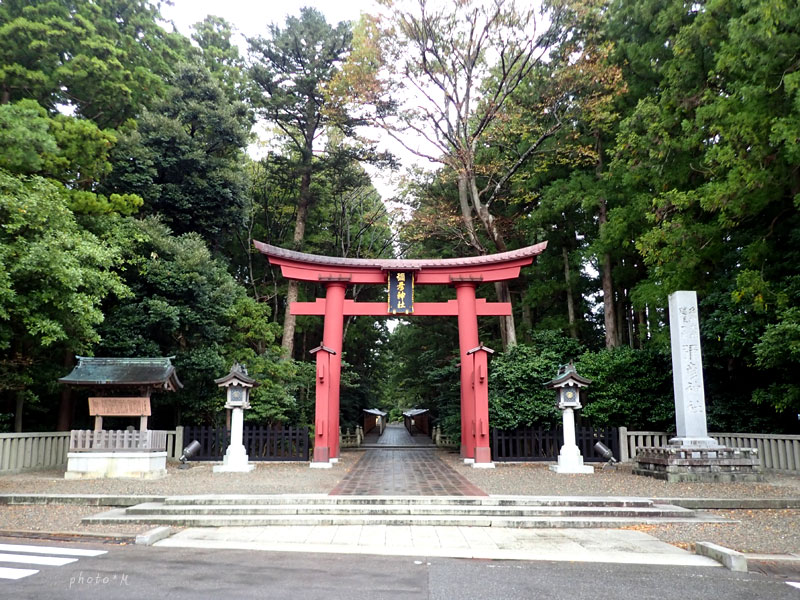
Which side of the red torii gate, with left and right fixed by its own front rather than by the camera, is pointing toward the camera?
front

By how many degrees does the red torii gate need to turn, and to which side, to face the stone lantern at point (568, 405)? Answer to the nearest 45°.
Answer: approximately 45° to its left

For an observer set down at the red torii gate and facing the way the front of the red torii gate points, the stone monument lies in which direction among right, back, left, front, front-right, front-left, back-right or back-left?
front-left

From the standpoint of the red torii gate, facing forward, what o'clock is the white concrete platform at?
The white concrete platform is roughly at 2 o'clock from the red torii gate.

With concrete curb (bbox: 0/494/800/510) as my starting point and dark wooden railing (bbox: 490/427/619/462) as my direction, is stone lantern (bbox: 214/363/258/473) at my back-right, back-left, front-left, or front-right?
front-left
